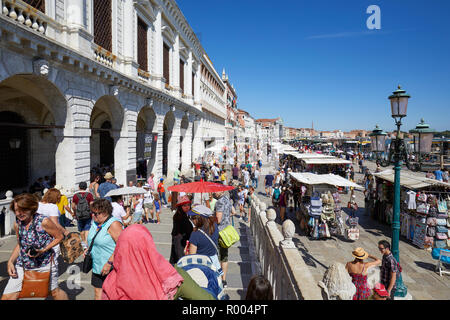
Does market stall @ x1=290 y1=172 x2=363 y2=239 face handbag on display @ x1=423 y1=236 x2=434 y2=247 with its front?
no

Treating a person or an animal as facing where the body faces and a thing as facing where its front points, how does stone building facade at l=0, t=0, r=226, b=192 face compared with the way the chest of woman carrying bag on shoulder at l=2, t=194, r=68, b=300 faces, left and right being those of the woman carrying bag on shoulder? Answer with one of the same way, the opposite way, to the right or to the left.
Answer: to the left

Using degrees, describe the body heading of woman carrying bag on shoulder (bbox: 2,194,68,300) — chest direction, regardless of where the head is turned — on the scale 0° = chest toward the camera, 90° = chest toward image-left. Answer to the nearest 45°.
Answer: approximately 45°

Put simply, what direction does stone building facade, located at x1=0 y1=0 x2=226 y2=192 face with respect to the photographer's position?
facing the viewer and to the right of the viewer

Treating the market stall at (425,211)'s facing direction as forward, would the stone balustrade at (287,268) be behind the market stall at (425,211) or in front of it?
in front

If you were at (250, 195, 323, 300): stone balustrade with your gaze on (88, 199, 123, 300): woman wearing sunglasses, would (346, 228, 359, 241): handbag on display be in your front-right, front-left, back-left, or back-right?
back-right

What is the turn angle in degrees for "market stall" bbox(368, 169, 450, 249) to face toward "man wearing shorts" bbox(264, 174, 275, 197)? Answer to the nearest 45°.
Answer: approximately 90° to its right

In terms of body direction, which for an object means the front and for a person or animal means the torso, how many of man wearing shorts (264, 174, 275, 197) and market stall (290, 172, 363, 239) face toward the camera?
1

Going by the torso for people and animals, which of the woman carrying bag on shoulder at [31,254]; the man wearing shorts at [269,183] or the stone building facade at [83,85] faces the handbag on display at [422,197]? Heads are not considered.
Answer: the stone building facade

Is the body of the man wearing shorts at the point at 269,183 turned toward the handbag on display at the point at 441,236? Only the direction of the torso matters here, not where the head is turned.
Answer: no

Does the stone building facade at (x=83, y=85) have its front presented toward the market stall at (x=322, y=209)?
yes

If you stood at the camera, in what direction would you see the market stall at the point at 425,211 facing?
facing the viewer and to the left of the viewer
